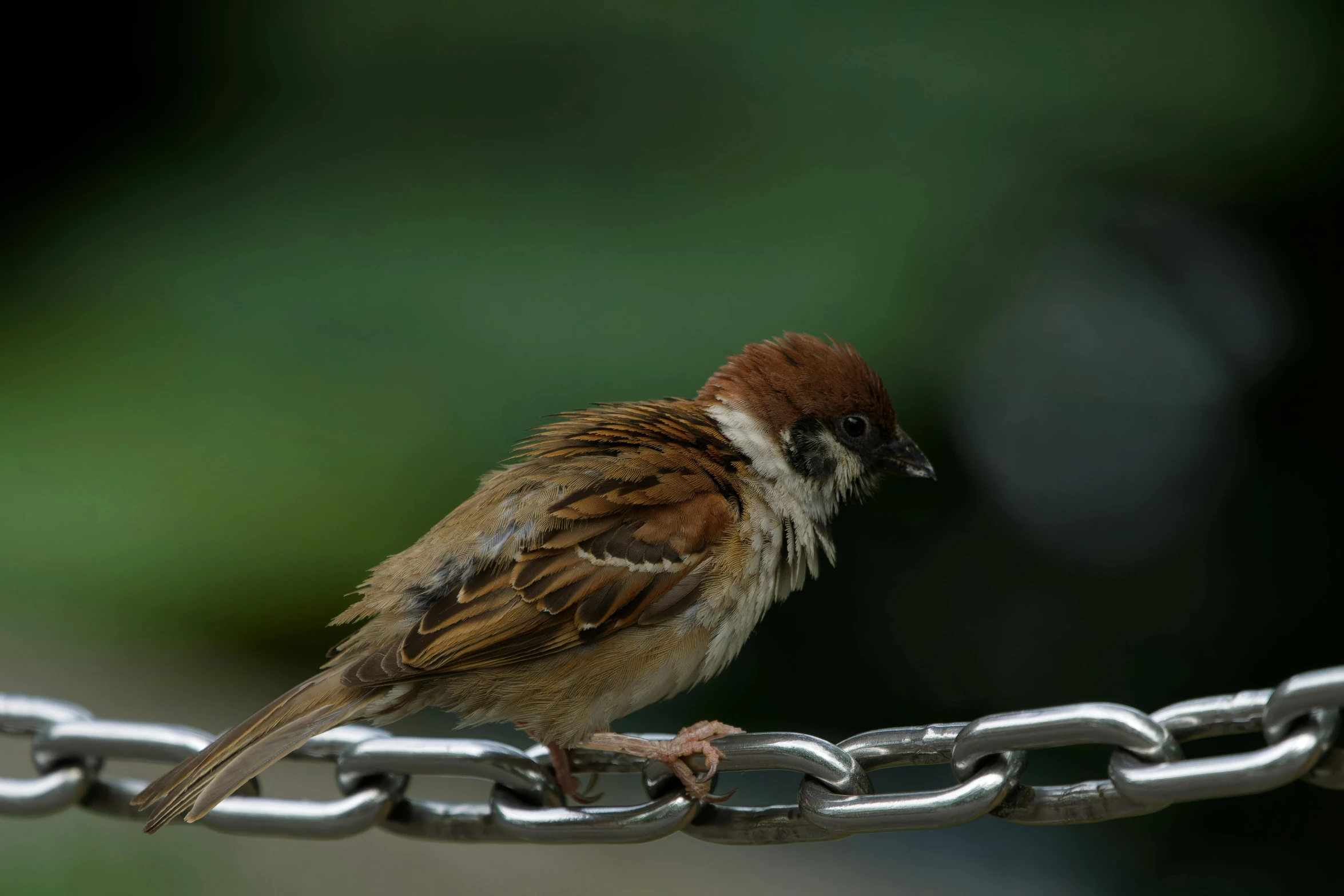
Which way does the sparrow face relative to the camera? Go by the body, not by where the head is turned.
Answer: to the viewer's right
